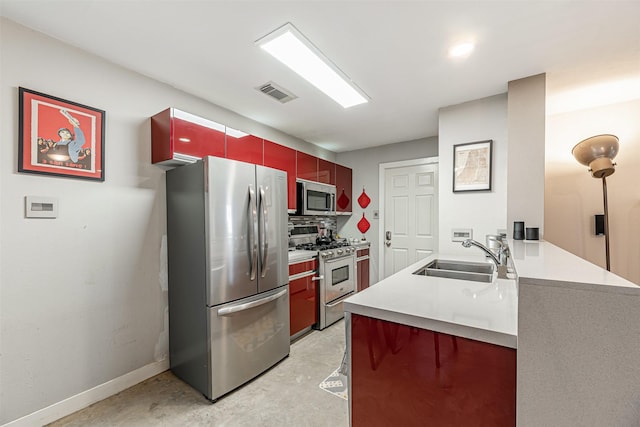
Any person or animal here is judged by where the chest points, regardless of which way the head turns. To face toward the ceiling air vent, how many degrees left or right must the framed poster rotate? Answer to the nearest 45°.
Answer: approximately 45° to its left

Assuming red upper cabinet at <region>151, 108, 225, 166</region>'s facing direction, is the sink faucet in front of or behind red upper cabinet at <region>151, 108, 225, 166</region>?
in front

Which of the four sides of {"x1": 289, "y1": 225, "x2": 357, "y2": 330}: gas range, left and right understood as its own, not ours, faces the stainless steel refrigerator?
right

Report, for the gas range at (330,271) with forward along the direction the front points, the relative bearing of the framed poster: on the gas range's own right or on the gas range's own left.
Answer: on the gas range's own right

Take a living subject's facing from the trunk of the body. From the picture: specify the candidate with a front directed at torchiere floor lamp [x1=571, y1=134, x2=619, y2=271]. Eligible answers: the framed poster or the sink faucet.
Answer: the framed poster

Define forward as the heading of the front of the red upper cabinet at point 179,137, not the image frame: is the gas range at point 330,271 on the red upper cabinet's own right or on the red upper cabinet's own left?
on the red upper cabinet's own left

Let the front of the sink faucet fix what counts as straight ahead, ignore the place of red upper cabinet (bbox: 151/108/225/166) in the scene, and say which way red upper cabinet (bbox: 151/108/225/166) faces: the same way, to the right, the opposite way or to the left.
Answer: the opposite way

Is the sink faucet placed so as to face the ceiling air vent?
yes

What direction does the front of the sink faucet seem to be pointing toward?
to the viewer's left

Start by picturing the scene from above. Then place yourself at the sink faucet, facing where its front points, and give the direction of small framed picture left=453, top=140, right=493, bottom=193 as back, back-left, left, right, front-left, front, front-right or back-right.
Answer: right

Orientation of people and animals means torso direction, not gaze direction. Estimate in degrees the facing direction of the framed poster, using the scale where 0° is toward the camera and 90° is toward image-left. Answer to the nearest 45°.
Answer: approximately 315°

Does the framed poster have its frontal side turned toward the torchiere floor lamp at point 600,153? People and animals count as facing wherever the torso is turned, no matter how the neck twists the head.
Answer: yes
